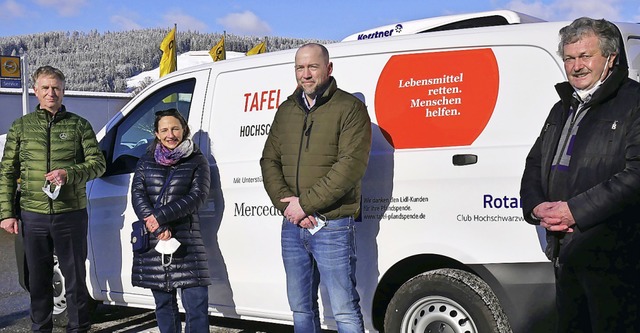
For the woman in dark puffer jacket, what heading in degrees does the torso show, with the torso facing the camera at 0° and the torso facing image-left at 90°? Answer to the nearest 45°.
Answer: approximately 0°

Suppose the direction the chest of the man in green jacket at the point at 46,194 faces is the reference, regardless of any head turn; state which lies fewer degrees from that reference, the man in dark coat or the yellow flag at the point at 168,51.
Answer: the man in dark coat

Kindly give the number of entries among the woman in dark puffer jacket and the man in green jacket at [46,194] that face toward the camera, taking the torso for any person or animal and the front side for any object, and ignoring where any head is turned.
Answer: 2

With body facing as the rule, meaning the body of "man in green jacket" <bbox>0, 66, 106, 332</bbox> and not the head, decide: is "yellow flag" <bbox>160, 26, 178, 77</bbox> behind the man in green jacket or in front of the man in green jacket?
behind

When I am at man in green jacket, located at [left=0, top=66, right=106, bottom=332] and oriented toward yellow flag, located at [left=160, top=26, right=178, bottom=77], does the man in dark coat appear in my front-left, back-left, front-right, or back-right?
back-right

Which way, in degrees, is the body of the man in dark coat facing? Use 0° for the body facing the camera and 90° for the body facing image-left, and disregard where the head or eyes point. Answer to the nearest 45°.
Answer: approximately 45°
